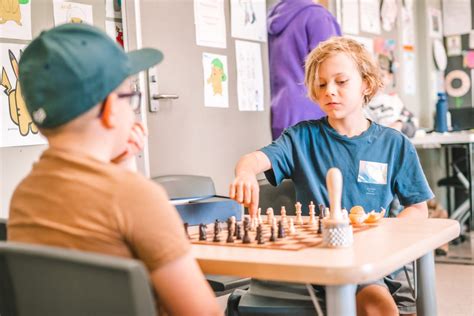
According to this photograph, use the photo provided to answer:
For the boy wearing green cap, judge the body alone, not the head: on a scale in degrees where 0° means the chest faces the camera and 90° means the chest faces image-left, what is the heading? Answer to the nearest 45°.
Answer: approximately 225°

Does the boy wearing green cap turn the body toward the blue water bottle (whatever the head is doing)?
yes

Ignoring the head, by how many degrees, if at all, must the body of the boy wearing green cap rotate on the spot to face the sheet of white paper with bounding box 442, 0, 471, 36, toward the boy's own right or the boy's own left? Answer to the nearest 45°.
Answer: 0° — they already face it

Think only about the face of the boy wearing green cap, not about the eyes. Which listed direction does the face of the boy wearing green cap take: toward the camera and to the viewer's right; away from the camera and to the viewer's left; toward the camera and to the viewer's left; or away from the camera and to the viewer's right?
away from the camera and to the viewer's right

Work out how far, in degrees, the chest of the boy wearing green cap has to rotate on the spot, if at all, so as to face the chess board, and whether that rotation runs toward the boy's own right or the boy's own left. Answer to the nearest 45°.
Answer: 0° — they already face it

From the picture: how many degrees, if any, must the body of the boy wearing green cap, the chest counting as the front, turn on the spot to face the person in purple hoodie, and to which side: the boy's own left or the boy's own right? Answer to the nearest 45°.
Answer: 0° — they already face them

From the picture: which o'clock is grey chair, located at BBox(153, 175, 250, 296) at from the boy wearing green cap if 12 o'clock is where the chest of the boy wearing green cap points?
The grey chair is roughly at 11 o'clock from the boy wearing green cap.

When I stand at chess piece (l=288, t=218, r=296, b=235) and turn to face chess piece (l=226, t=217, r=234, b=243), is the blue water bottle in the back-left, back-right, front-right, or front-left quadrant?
back-right

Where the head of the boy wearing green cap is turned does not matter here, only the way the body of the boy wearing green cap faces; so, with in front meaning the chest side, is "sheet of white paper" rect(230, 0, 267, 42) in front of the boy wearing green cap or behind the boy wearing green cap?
in front

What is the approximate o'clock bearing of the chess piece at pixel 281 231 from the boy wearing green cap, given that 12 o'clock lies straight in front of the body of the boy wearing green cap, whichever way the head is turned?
The chess piece is roughly at 12 o'clock from the boy wearing green cap.

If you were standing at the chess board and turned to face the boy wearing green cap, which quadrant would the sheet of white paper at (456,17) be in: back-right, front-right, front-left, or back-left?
back-right

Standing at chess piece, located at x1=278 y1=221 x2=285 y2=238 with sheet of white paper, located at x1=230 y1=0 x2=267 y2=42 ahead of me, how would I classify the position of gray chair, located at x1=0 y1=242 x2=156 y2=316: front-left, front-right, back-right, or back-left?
back-left

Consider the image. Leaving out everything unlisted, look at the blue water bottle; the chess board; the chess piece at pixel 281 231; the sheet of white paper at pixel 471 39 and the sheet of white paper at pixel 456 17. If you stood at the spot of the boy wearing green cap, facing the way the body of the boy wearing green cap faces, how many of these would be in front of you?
5
